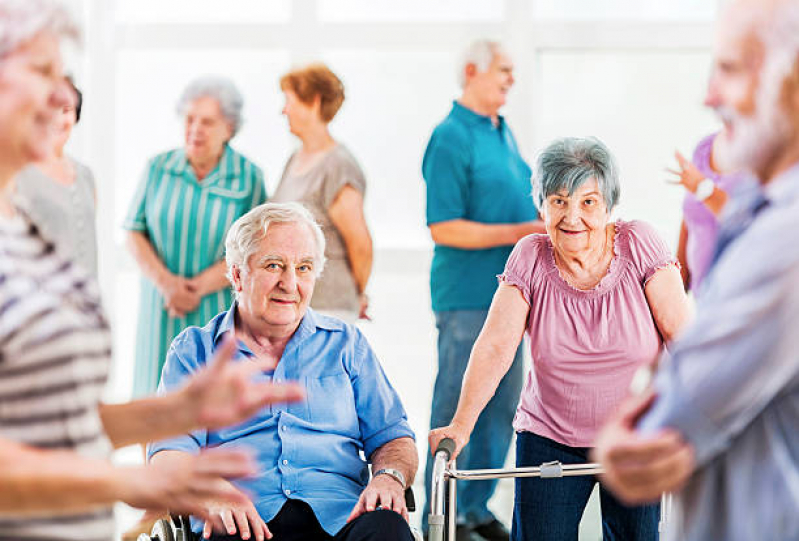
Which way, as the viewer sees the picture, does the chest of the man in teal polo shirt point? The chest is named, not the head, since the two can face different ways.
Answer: to the viewer's right

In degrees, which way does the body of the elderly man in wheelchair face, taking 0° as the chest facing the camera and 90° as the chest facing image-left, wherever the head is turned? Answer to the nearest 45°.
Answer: approximately 0°

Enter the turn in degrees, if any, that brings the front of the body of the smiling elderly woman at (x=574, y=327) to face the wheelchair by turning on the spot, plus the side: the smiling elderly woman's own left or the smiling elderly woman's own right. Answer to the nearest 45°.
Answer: approximately 90° to the smiling elderly woman's own right

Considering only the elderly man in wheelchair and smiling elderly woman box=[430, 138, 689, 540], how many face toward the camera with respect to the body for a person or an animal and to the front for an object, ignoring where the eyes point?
2

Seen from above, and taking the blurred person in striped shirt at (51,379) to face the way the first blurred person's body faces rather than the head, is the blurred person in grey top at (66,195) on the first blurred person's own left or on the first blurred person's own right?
on the first blurred person's own left

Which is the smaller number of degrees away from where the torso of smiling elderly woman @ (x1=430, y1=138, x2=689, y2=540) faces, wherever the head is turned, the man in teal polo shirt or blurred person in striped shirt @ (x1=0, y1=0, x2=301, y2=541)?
the blurred person in striped shirt

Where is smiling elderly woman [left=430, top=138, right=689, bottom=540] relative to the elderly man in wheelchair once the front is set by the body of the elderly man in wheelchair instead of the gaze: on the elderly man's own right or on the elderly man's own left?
on the elderly man's own left

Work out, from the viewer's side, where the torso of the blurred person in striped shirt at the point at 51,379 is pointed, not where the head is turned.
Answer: to the viewer's right

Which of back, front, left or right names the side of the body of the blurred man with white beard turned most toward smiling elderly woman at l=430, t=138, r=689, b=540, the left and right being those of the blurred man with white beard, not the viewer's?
right
